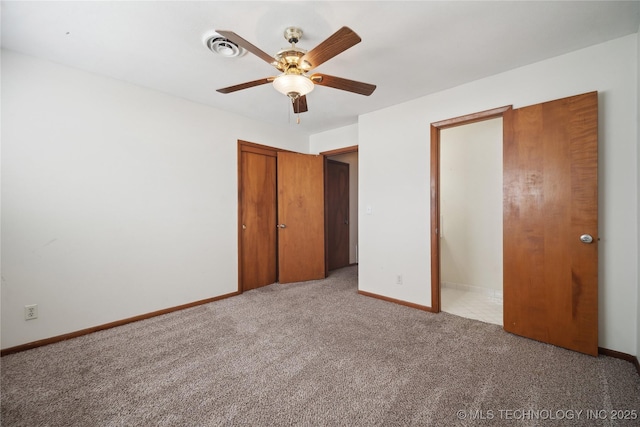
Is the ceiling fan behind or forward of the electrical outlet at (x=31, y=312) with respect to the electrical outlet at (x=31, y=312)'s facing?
forward

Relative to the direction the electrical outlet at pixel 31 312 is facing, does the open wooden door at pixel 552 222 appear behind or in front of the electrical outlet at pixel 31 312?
in front

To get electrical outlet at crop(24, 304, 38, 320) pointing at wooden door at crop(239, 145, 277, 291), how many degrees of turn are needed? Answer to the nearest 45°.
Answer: approximately 90° to its left

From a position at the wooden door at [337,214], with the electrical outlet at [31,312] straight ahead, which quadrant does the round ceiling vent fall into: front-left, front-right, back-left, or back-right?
front-left

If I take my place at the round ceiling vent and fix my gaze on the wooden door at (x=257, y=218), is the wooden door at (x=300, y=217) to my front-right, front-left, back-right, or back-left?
front-right

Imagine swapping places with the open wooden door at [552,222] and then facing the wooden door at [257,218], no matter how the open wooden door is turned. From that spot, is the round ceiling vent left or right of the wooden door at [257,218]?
left

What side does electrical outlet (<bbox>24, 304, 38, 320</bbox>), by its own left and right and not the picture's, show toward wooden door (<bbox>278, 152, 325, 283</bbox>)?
left

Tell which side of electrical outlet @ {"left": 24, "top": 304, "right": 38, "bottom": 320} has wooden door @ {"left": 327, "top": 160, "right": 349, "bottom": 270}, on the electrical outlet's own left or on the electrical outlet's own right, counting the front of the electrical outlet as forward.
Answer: on the electrical outlet's own left

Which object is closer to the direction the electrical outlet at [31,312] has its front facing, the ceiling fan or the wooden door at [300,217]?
the ceiling fan

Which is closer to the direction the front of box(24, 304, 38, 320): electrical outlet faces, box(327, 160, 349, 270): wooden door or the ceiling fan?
the ceiling fan
